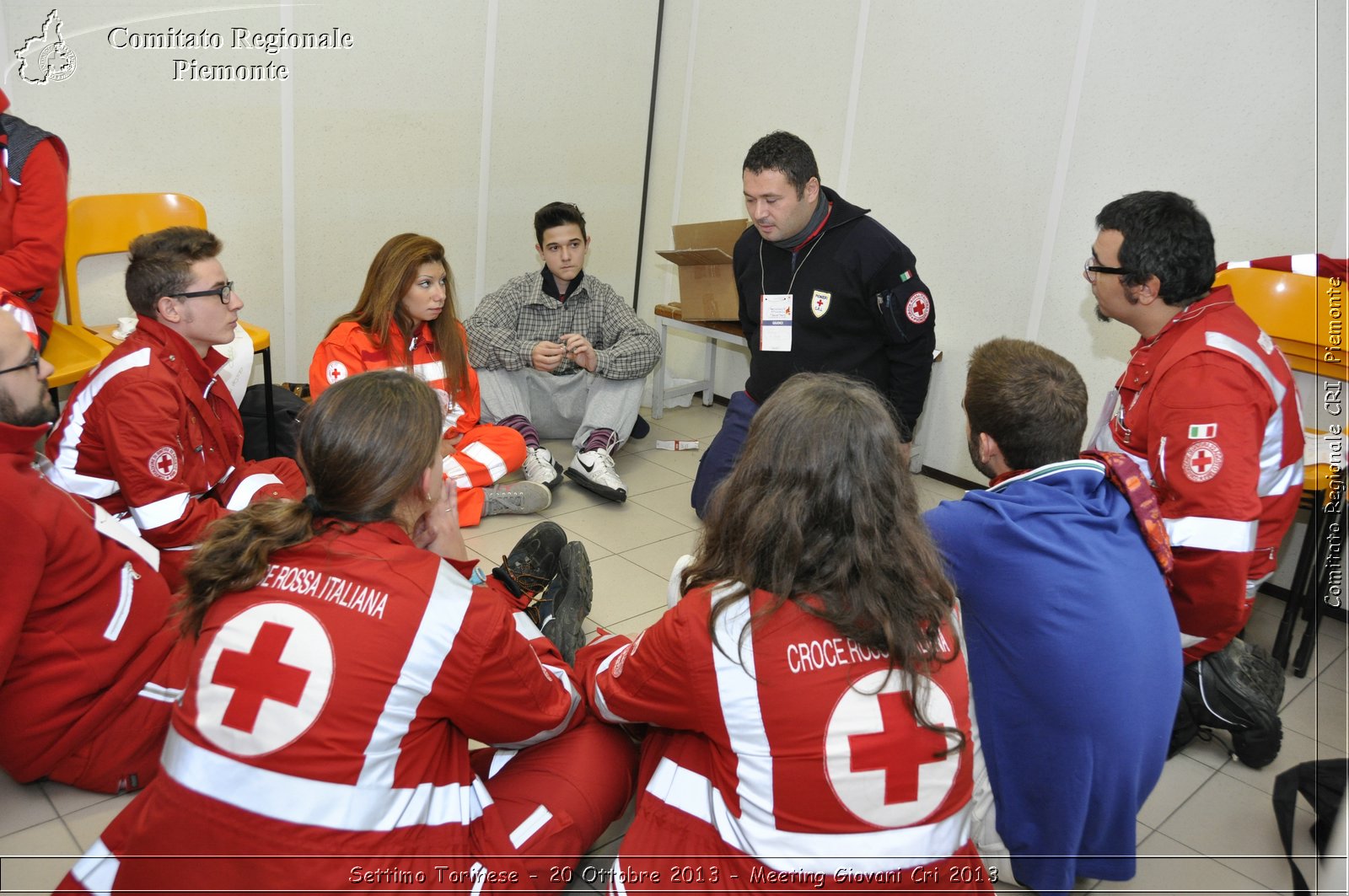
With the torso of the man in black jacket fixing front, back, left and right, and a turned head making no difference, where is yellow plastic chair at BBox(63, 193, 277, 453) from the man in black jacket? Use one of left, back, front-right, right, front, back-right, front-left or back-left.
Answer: front-right

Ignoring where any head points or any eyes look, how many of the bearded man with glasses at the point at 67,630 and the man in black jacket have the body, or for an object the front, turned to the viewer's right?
1

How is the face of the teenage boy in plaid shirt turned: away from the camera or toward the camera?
toward the camera

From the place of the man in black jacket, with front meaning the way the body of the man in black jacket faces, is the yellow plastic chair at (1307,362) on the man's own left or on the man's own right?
on the man's own left

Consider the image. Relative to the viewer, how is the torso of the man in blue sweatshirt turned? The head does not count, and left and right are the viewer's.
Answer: facing away from the viewer and to the left of the viewer

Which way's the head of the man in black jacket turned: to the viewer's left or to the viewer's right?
to the viewer's left

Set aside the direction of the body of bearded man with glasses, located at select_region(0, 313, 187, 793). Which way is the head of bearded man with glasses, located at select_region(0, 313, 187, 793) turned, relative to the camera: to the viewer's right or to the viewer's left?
to the viewer's right

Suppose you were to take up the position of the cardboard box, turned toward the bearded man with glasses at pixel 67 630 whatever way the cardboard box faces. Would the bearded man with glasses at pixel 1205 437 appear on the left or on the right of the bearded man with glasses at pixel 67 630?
left

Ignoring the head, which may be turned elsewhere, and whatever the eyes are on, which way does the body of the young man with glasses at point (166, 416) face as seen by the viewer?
to the viewer's right

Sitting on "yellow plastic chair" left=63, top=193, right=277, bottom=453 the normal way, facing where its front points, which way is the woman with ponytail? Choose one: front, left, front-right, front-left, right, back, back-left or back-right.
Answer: front-right

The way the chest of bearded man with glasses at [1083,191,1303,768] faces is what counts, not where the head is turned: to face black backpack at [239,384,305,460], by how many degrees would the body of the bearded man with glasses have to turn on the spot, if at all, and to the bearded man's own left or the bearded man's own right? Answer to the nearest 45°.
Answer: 0° — they already face it

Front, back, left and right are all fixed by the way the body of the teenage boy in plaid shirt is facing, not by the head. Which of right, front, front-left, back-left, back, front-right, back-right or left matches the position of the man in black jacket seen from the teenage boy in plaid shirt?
front-left

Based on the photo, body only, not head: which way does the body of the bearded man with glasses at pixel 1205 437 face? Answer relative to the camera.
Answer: to the viewer's left

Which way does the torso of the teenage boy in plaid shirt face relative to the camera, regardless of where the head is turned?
toward the camera

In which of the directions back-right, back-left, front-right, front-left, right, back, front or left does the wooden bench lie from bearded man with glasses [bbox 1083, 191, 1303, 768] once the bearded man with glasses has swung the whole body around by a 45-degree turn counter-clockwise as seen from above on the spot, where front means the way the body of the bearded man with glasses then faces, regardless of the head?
right

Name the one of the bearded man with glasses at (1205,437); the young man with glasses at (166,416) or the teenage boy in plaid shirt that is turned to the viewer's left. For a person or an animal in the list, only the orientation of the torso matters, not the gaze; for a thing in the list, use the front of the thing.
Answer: the bearded man with glasses
